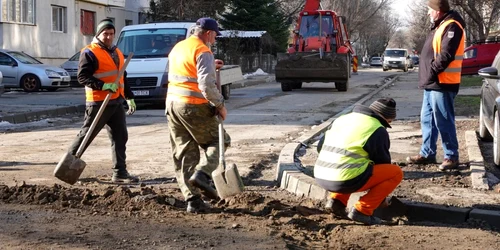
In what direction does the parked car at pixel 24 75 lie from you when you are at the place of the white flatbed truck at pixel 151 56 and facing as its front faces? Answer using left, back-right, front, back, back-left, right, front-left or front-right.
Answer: right

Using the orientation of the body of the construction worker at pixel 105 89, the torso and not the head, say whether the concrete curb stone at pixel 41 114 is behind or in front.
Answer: behind

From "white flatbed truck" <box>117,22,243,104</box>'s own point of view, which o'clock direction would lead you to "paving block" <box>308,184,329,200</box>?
The paving block is roughly at 10 o'clock from the white flatbed truck.

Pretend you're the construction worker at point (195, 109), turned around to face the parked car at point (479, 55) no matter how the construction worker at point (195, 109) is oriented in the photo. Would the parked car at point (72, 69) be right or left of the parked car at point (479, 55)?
left

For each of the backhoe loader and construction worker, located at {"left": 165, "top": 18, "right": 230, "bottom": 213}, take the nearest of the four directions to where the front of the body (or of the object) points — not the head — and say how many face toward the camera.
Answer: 1

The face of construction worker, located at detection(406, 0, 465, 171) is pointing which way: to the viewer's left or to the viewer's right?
to the viewer's left

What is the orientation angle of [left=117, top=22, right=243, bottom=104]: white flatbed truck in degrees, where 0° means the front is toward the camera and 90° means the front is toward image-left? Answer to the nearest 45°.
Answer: approximately 45°

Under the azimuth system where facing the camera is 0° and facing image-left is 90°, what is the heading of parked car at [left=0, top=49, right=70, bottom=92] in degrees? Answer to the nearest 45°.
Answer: approximately 315°
